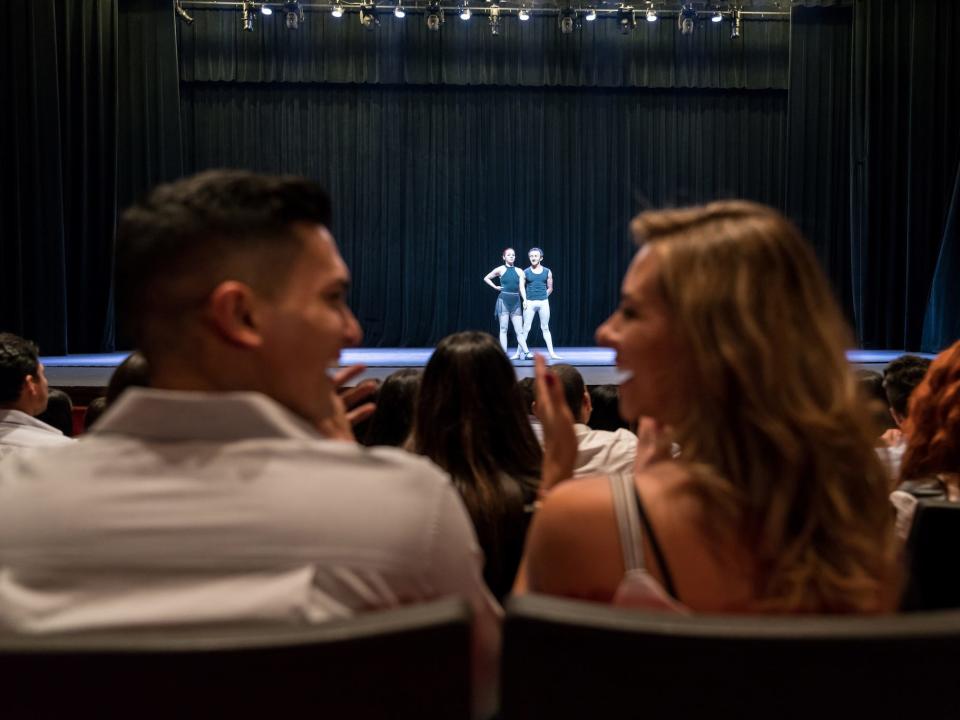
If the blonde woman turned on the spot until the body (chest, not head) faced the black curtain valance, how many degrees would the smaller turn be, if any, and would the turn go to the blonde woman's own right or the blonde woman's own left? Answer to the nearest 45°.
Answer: approximately 45° to the blonde woman's own right

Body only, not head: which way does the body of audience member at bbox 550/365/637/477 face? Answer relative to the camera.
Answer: away from the camera

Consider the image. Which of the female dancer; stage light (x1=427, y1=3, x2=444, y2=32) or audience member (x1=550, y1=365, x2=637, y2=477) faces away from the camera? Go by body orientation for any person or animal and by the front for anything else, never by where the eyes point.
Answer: the audience member

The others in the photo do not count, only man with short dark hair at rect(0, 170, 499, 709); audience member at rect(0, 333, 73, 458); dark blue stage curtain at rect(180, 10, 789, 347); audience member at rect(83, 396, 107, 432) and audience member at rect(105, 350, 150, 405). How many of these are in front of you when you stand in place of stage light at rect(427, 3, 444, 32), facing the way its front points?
4

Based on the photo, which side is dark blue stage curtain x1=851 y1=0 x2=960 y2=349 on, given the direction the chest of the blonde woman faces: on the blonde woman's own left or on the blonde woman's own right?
on the blonde woman's own right

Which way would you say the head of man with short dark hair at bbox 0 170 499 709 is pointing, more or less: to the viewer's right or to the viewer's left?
to the viewer's right

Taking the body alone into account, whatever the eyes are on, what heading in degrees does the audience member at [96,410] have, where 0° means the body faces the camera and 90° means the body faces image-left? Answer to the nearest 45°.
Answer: approximately 180°

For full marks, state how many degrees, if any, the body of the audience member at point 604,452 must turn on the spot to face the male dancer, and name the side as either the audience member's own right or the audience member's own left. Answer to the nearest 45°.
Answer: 0° — they already face them

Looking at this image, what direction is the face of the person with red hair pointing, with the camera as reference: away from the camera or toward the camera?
away from the camera

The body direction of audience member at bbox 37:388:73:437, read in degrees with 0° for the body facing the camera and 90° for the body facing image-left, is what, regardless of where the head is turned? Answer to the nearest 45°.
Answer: approximately 180°

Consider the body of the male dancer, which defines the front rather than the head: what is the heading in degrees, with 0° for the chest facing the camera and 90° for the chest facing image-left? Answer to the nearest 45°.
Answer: approximately 0°
